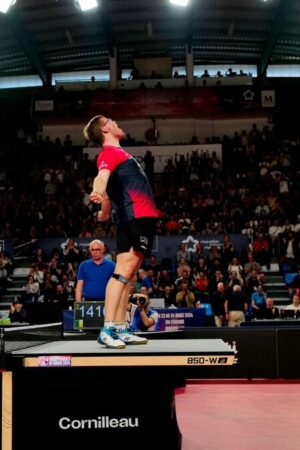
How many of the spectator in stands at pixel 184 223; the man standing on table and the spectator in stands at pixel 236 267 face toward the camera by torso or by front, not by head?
2

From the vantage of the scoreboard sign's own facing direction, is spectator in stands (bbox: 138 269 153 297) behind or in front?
behind

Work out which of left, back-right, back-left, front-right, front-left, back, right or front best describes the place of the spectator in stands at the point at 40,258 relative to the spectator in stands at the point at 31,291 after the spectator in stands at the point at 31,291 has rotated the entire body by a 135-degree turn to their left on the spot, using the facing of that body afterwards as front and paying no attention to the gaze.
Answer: front-left

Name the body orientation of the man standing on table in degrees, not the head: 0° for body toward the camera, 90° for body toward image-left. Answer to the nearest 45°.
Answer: approximately 270°

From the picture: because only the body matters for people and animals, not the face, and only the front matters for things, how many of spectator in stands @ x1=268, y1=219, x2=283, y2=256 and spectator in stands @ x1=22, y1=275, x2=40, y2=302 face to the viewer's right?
0

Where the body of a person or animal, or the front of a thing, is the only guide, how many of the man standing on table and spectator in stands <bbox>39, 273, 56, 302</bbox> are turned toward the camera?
1

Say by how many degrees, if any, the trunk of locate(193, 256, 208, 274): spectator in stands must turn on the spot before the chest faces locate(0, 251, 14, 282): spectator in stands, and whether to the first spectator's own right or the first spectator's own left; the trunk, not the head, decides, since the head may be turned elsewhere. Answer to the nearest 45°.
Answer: approximately 90° to the first spectator's own right
